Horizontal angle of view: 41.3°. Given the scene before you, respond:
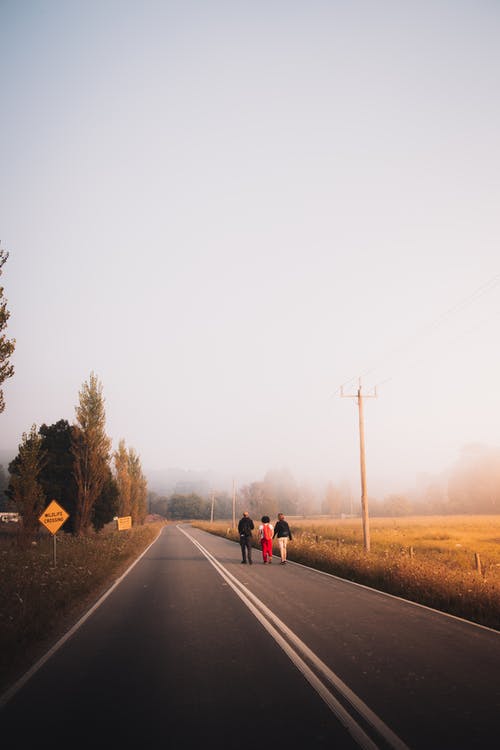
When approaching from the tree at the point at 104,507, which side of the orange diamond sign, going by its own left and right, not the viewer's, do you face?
back

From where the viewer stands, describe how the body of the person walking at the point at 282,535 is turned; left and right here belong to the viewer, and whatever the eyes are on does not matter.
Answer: facing away from the viewer

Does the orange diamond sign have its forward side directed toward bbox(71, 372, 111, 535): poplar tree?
no

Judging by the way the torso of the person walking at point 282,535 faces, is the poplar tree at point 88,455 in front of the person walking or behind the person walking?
in front

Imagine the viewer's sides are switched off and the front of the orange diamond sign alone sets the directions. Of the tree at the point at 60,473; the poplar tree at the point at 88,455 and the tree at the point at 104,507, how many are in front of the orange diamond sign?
0

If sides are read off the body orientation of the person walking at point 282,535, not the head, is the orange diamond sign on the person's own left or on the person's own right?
on the person's own left

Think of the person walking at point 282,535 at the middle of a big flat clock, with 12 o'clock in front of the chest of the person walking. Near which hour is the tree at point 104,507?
The tree is roughly at 11 o'clock from the person walking.

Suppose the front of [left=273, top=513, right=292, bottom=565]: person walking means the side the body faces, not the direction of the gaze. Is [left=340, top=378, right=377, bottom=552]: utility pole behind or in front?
in front

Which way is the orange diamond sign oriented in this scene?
toward the camera

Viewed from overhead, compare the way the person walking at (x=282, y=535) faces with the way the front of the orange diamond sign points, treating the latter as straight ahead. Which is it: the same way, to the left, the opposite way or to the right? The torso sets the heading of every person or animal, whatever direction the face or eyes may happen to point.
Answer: the opposite way

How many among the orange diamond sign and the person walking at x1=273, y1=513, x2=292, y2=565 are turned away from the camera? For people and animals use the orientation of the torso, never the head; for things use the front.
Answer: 1

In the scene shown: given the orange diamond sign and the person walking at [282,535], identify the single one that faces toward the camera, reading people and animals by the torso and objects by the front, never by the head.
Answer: the orange diamond sign

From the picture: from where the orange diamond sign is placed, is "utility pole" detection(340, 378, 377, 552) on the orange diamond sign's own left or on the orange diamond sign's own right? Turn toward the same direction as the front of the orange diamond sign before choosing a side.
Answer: on the orange diamond sign's own left

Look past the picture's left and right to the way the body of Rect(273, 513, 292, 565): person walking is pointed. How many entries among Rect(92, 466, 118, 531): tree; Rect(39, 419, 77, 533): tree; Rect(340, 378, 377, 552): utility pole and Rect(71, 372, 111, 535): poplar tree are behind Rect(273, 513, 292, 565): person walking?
0

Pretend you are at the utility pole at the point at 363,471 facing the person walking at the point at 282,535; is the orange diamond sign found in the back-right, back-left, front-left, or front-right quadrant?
front-right

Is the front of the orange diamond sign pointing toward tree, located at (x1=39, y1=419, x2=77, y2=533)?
no
